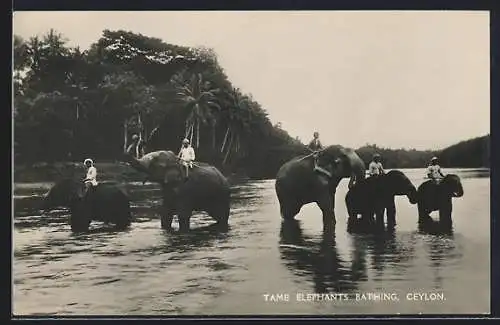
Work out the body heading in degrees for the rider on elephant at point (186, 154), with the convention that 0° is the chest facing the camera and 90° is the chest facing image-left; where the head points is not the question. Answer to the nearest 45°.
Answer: approximately 45°

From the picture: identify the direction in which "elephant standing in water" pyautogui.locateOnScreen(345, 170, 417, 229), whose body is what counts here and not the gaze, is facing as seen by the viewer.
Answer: to the viewer's right
